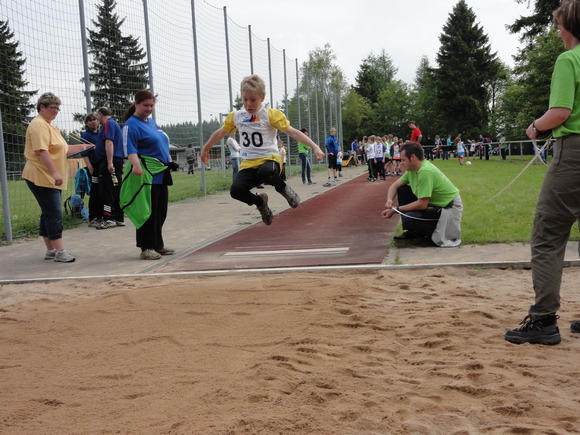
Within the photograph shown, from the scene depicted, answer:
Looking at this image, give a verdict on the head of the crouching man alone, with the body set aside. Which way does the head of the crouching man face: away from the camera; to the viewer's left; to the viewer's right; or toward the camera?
to the viewer's left

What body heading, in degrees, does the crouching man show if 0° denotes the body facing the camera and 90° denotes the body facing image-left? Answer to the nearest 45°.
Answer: approximately 90°

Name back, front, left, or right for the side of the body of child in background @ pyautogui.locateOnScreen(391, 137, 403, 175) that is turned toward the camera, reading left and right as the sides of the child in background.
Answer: front

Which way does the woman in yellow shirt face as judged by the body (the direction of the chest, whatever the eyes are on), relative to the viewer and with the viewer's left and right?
facing to the right of the viewer

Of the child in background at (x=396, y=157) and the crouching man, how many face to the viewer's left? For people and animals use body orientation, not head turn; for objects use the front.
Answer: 1

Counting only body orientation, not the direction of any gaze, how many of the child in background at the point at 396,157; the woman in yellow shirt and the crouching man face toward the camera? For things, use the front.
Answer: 1

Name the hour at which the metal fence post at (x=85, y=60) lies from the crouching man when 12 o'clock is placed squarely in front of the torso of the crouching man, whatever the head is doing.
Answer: The metal fence post is roughly at 1 o'clock from the crouching man.

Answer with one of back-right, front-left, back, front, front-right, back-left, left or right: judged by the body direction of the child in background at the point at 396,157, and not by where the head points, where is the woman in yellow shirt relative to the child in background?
front

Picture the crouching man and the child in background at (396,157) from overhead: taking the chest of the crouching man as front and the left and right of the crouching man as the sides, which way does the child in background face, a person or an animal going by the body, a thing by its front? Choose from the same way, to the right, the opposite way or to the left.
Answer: to the left

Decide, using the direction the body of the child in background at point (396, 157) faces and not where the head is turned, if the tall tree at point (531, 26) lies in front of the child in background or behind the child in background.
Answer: behind

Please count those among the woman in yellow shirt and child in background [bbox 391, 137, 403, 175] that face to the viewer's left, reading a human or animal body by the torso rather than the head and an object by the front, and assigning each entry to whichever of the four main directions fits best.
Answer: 0

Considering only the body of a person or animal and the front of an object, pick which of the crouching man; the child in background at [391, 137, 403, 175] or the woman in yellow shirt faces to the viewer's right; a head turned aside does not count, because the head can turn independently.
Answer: the woman in yellow shirt

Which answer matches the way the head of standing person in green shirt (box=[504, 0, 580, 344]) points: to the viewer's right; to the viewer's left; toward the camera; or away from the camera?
to the viewer's left

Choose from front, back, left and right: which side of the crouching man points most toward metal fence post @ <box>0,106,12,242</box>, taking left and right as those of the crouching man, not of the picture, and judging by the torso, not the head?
front
